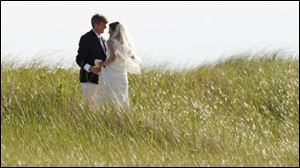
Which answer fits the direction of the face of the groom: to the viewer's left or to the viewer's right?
to the viewer's right

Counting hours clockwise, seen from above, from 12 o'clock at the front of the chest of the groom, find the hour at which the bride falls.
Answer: The bride is roughly at 11 o'clock from the groom.

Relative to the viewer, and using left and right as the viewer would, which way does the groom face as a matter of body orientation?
facing the viewer and to the right of the viewer
